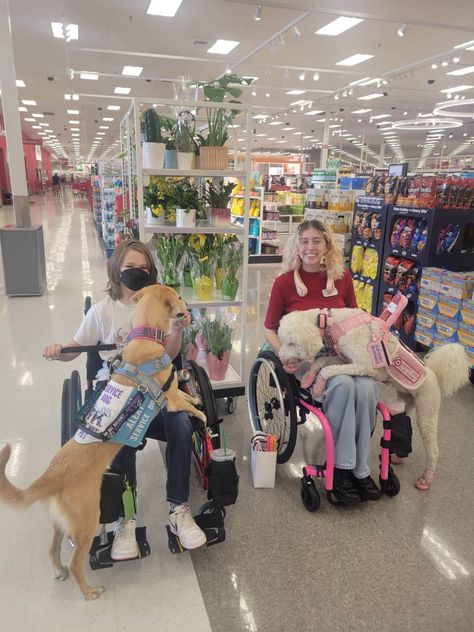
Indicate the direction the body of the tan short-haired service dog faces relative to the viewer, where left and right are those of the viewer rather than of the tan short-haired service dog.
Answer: facing away from the viewer and to the right of the viewer

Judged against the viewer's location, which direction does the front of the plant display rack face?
facing the viewer

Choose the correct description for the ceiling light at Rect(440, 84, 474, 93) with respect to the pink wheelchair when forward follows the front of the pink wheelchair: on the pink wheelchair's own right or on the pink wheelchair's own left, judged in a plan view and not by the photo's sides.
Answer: on the pink wheelchair's own left

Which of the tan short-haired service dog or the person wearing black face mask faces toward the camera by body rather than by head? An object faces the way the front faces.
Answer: the person wearing black face mask

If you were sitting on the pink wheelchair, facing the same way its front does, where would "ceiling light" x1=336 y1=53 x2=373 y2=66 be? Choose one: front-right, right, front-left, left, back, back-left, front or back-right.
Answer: back-left

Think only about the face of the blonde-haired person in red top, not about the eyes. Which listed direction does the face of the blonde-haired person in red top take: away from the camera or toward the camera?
toward the camera

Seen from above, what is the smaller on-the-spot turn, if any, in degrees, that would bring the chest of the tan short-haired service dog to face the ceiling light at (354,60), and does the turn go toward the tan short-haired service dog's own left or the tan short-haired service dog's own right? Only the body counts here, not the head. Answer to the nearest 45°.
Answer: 0° — it already faces it

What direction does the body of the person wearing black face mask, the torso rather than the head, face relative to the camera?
toward the camera

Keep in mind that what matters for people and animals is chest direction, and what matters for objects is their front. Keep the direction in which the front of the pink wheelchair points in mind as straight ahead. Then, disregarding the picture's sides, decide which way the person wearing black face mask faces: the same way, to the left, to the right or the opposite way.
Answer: the same way

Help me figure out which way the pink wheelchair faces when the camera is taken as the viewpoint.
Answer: facing the viewer and to the right of the viewer

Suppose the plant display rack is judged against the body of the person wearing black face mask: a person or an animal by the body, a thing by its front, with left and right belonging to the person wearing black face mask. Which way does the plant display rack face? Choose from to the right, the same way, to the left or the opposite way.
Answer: the same way

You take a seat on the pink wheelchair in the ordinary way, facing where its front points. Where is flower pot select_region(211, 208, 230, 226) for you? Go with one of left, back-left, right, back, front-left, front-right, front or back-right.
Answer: back

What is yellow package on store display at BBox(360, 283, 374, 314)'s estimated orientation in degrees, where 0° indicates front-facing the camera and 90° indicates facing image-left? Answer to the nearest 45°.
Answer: approximately 45°

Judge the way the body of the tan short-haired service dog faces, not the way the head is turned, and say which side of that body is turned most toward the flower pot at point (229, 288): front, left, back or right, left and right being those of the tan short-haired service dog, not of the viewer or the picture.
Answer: front

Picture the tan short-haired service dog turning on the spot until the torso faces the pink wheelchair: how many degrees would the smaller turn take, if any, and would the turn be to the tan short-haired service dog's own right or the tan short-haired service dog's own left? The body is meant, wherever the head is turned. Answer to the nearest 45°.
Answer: approximately 45° to the tan short-haired service dog's own right

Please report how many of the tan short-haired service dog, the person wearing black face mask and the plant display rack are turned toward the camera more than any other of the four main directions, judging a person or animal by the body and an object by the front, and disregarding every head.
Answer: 2
